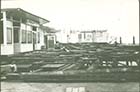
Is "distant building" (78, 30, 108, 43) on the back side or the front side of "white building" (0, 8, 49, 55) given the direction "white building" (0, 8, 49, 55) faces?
on the front side

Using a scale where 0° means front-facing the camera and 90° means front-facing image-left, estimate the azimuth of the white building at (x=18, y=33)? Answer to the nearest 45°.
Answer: approximately 315°

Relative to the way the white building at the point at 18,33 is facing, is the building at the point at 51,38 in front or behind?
in front
